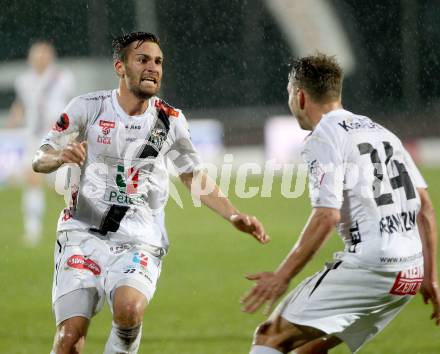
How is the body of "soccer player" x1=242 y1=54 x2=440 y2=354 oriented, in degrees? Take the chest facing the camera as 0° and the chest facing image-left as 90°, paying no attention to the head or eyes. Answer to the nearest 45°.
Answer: approximately 135°

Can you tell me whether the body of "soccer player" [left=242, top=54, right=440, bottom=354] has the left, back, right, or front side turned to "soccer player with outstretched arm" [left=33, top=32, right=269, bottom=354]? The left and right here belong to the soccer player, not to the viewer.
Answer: front

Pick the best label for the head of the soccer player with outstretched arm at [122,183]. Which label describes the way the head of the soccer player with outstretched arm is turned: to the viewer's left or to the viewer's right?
to the viewer's right
